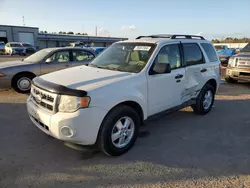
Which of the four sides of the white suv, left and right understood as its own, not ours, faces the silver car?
right

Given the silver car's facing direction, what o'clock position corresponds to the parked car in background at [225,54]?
The parked car in background is roughly at 5 o'clock from the silver car.

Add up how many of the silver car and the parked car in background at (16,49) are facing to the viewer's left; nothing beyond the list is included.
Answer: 1

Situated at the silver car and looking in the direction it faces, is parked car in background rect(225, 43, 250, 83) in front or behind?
behind

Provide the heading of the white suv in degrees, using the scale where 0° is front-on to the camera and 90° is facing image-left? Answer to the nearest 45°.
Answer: approximately 45°

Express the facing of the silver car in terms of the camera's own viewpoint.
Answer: facing to the left of the viewer
